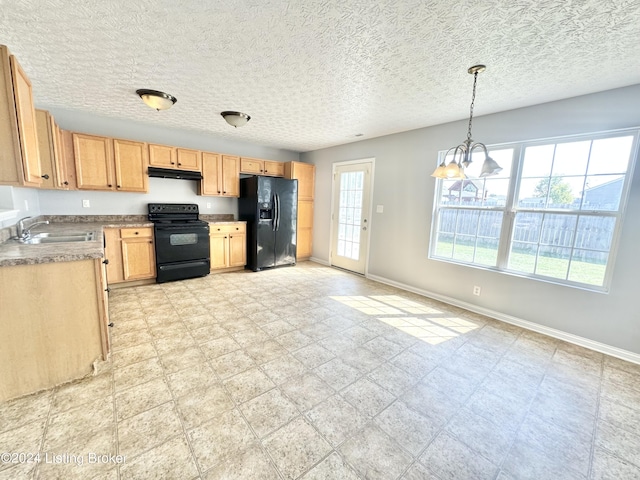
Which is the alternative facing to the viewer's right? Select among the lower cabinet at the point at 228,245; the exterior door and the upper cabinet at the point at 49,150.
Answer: the upper cabinet

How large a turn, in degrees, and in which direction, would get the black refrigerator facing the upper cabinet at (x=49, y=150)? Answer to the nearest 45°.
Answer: approximately 90° to its right

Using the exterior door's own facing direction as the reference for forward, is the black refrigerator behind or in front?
in front

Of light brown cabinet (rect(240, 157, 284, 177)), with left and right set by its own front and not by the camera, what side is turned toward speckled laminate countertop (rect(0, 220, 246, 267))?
right

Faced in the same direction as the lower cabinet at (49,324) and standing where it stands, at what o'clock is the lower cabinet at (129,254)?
the lower cabinet at (129,254) is roughly at 10 o'clock from the lower cabinet at (49,324).

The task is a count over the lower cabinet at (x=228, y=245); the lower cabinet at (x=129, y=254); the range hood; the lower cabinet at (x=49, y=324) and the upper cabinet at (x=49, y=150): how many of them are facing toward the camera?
3

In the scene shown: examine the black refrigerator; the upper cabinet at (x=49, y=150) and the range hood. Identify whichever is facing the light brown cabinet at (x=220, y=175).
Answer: the upper cabinet

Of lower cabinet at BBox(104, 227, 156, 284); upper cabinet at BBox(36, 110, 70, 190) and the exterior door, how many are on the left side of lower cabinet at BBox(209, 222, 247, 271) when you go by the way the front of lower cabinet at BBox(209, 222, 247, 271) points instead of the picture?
1

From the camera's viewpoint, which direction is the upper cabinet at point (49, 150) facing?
to the viewer's right

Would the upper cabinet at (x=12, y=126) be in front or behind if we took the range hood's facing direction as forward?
in front

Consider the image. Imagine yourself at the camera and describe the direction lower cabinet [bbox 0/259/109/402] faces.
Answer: facing to the right of the viewer

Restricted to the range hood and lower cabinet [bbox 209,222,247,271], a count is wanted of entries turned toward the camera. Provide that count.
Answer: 2
